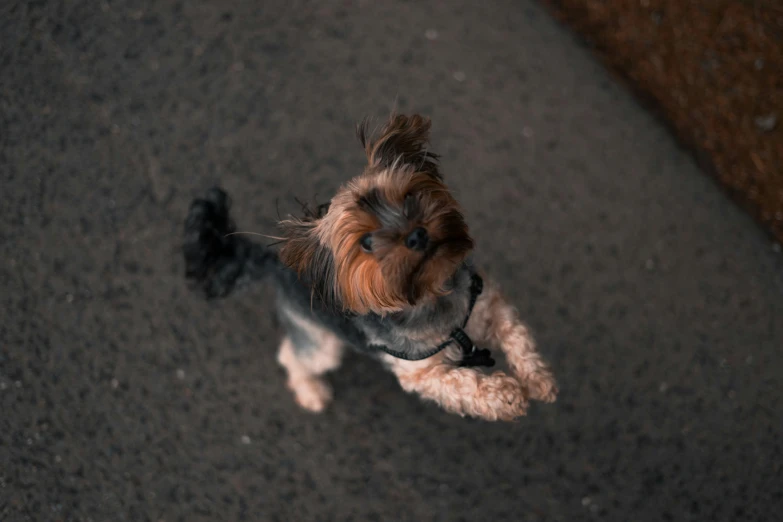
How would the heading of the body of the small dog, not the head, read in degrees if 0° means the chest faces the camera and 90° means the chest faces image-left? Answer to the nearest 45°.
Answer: approximately 315°

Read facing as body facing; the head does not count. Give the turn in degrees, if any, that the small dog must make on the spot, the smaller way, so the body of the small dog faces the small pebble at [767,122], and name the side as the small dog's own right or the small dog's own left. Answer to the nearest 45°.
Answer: approximately 90° to the small dog's own left
